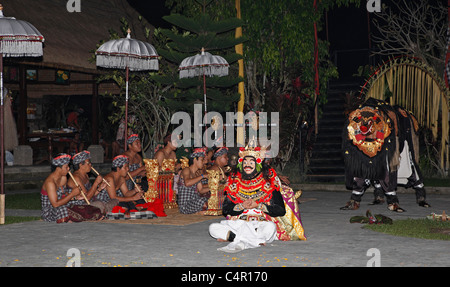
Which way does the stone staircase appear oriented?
toward the camera

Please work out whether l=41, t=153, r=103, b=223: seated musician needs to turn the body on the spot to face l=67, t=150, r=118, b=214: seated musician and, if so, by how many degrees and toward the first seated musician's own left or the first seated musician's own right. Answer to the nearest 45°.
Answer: approximately 45° to the first seated musician's own left

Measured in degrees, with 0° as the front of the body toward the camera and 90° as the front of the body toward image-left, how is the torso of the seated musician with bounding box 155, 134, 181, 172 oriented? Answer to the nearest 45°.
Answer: approximately 315°

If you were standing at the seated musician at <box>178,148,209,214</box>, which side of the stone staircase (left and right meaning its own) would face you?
front

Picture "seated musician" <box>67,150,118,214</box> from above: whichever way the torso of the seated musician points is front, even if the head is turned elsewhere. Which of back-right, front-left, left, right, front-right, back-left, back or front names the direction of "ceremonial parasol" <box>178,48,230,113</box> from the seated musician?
front-left

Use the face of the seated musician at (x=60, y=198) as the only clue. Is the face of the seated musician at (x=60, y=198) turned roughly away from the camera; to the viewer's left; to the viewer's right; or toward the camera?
to the viewer's right

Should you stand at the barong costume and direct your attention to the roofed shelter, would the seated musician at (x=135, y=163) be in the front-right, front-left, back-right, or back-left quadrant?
front-left

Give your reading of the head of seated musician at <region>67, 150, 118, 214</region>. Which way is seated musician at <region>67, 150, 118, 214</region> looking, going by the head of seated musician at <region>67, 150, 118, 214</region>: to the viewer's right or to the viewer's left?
to the viewer's right
